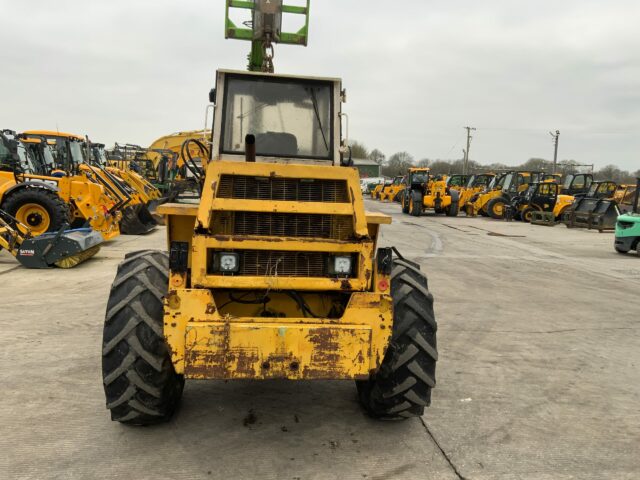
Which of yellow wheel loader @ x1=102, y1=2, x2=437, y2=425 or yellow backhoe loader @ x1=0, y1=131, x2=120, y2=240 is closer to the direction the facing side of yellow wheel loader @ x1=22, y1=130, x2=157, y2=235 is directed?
the yellow wheel loader @ x1=102, y1=2, x2=437, y2=425

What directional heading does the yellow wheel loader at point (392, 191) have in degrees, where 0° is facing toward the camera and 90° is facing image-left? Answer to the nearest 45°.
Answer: approximately 45°

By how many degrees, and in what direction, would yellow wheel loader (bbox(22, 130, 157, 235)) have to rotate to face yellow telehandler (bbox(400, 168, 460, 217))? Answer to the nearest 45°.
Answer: approximately 90° to its left

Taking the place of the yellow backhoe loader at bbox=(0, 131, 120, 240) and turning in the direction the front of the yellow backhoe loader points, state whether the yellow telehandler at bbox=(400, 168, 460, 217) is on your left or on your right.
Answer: on your left

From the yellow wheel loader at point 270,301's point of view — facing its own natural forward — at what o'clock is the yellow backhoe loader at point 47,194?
The yellow backhoe loader is roughly at 11 o'clock from the yellow wheel loader.

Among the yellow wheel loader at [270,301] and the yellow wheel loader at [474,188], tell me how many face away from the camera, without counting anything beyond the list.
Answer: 1

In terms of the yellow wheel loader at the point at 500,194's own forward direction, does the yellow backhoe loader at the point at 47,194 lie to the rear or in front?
in front

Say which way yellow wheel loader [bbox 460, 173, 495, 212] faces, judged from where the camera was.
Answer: facing the viewer and to the left of the viewer

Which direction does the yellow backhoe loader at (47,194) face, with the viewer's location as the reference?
facing the viewer and to the right of the viewer

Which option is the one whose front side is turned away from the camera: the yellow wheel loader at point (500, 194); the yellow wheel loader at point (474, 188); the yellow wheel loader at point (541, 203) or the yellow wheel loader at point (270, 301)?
the yellow wheel loader at point (270, 301)

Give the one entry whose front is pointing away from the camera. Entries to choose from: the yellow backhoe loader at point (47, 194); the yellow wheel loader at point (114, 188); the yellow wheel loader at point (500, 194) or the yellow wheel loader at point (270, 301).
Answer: the yellow wheel loader at point (270, 301)

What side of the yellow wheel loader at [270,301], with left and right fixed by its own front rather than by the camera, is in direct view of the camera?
back

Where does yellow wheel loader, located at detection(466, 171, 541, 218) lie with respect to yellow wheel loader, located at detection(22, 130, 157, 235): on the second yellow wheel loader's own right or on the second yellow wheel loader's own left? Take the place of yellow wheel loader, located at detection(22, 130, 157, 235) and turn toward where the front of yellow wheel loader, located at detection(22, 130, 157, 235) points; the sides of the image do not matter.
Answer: on the second yellow wheel loader's own left

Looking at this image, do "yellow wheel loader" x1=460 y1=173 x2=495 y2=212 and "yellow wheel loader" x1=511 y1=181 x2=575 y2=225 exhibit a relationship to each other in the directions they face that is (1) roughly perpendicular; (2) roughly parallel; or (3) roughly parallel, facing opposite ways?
roughly parallel

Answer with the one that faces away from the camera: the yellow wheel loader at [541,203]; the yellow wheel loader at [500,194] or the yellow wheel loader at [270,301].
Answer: the yellow wheel loader at [270,301]

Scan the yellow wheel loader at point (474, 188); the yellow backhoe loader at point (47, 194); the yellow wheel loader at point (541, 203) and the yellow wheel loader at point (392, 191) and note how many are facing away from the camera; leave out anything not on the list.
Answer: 0

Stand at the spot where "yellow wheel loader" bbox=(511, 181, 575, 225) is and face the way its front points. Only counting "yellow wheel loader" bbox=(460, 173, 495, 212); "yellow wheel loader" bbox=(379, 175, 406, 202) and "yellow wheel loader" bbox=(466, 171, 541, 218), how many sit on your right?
3

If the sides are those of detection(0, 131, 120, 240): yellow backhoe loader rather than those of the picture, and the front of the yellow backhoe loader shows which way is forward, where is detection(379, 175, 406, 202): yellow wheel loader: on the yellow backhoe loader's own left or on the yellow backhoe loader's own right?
on the yellow backhoe loader's own left

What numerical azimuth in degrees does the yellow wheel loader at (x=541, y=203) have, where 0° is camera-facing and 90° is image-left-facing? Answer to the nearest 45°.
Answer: approximately 45°
